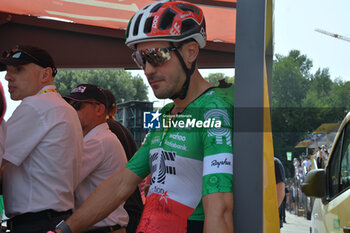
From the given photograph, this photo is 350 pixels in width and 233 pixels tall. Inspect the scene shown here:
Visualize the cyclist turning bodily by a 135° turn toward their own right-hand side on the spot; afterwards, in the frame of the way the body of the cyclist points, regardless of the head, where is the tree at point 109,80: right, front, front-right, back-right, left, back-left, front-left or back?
front

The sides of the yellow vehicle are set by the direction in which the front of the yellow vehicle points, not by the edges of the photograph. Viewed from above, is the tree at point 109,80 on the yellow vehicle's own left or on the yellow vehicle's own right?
on the yellow vehicle's own right

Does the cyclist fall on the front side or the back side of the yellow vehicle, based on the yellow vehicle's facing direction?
on the front side

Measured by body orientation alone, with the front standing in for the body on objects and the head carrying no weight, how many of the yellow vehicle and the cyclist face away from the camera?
0

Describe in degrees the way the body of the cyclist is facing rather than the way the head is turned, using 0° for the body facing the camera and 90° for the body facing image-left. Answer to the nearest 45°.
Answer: approximately 45°
